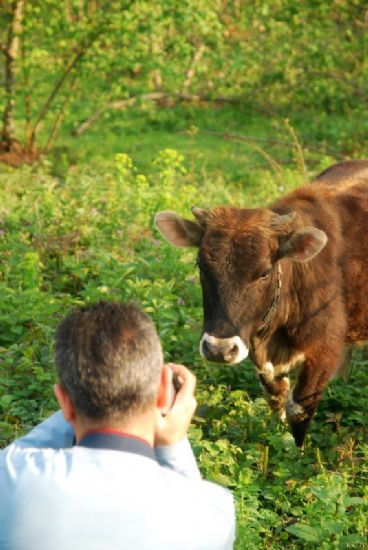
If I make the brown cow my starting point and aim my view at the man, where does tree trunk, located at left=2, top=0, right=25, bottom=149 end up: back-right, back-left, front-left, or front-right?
back-right

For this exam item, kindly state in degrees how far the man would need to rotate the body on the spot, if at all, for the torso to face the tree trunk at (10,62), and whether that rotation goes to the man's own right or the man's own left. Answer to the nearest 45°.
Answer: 0° — they already face it

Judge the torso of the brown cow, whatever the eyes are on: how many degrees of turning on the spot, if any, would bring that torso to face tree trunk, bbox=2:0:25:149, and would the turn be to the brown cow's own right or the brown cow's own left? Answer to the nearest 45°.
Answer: approximately 90° to the brown cow's own right

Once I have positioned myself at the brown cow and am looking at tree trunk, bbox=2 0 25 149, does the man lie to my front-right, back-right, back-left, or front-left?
back-left

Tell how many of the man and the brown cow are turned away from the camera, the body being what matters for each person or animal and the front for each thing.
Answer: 1

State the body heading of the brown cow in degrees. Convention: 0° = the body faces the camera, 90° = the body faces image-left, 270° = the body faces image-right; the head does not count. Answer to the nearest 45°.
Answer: approximately 45°

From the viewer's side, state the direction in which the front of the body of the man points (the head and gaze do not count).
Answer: away from the camera

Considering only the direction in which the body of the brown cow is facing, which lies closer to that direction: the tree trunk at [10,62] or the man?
the man

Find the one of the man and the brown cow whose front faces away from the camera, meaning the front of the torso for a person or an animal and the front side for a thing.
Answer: the man

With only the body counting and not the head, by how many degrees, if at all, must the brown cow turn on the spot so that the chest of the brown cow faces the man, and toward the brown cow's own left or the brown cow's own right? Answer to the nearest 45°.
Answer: approximately 45° to the brown cow's own left

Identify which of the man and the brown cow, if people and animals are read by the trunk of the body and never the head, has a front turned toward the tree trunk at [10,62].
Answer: the man
